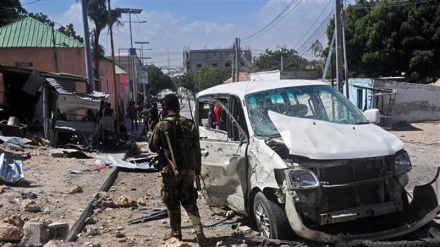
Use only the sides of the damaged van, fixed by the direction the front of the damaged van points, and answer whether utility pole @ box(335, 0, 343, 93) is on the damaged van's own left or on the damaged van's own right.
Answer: on the damaged van's own left

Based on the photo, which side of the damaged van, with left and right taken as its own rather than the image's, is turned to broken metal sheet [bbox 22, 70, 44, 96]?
back

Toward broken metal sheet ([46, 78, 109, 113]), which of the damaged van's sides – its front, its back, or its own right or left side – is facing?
back

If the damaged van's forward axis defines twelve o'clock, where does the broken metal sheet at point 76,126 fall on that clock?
The broken metal sheet is roughly at 6 o'clock from the damaged van.

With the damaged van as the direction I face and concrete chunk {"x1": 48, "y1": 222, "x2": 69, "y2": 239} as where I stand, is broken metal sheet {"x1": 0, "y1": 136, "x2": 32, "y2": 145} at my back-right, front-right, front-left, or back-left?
back-left

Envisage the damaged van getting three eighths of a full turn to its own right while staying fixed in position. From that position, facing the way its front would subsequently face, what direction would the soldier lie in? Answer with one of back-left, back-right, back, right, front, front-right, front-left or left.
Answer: front

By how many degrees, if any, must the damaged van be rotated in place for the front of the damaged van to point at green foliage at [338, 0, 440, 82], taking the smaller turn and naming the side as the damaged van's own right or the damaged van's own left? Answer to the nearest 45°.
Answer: approximately 135° to the damaged van's own left

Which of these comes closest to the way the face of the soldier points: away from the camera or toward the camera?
away from the camera

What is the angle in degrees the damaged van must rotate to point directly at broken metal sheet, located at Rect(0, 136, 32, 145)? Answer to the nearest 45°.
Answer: approximately 180°
